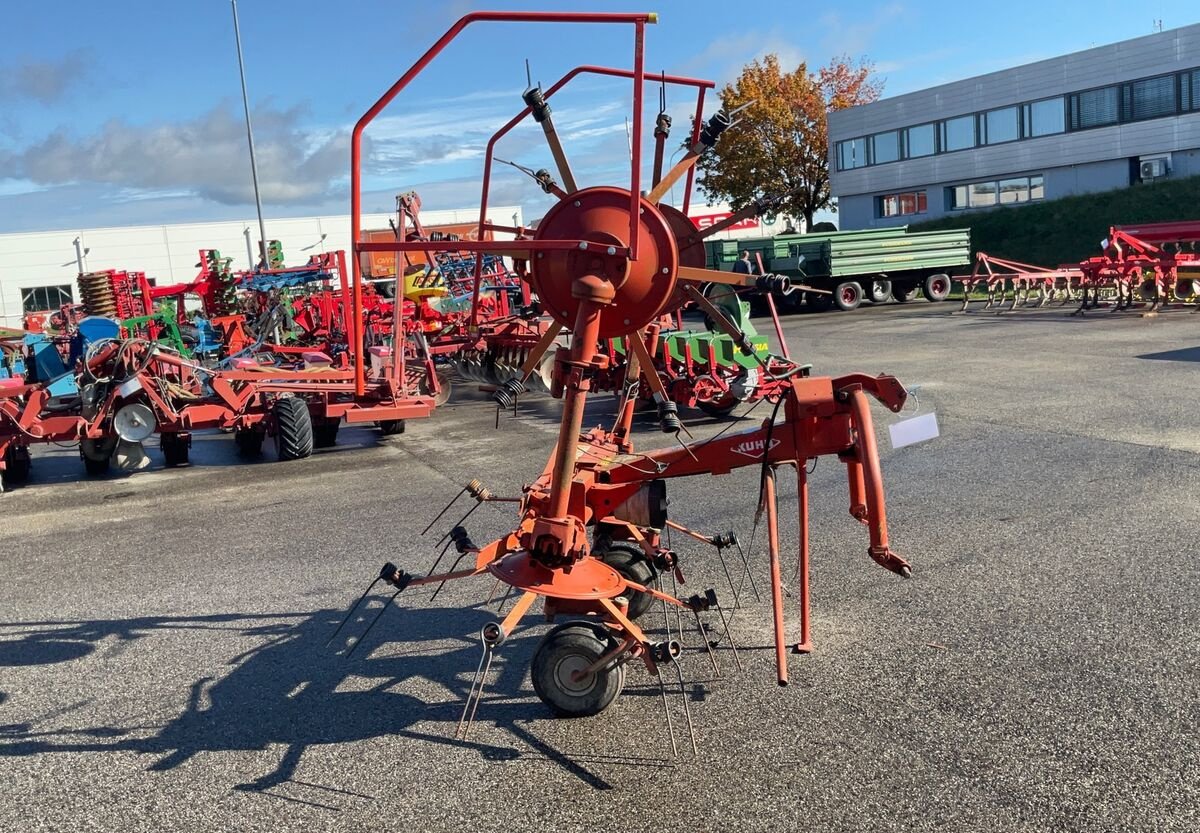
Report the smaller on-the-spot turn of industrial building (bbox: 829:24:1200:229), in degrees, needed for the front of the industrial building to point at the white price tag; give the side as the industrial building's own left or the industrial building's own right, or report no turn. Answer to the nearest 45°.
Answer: approximately 45° to the industrial building's own left

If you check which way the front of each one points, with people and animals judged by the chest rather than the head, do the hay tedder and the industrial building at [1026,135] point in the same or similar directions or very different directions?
very different directions

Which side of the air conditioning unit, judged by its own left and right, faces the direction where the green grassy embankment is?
front

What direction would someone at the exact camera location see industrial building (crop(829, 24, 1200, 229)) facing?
facing the viewer and to the left of the viewer

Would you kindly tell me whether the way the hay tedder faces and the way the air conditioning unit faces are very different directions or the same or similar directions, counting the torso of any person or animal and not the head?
very different directions

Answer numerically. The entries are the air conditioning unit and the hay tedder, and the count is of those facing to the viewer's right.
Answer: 1

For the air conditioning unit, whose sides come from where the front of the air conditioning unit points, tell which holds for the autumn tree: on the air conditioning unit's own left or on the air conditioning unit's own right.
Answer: on the air conditioning unit's own right

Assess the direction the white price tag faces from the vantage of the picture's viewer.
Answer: facing the viewer and to the right of the viewer

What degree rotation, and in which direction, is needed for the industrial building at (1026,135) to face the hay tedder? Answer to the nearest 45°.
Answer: approximately 45° to its left

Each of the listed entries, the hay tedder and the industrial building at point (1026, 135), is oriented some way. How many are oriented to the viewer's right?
1

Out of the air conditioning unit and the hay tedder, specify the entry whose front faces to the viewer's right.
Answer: the hay tedder

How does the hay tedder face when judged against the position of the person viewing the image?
facing to the right of the viewer

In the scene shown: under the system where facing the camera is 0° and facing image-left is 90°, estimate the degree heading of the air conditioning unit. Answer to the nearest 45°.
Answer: approximately 45°
